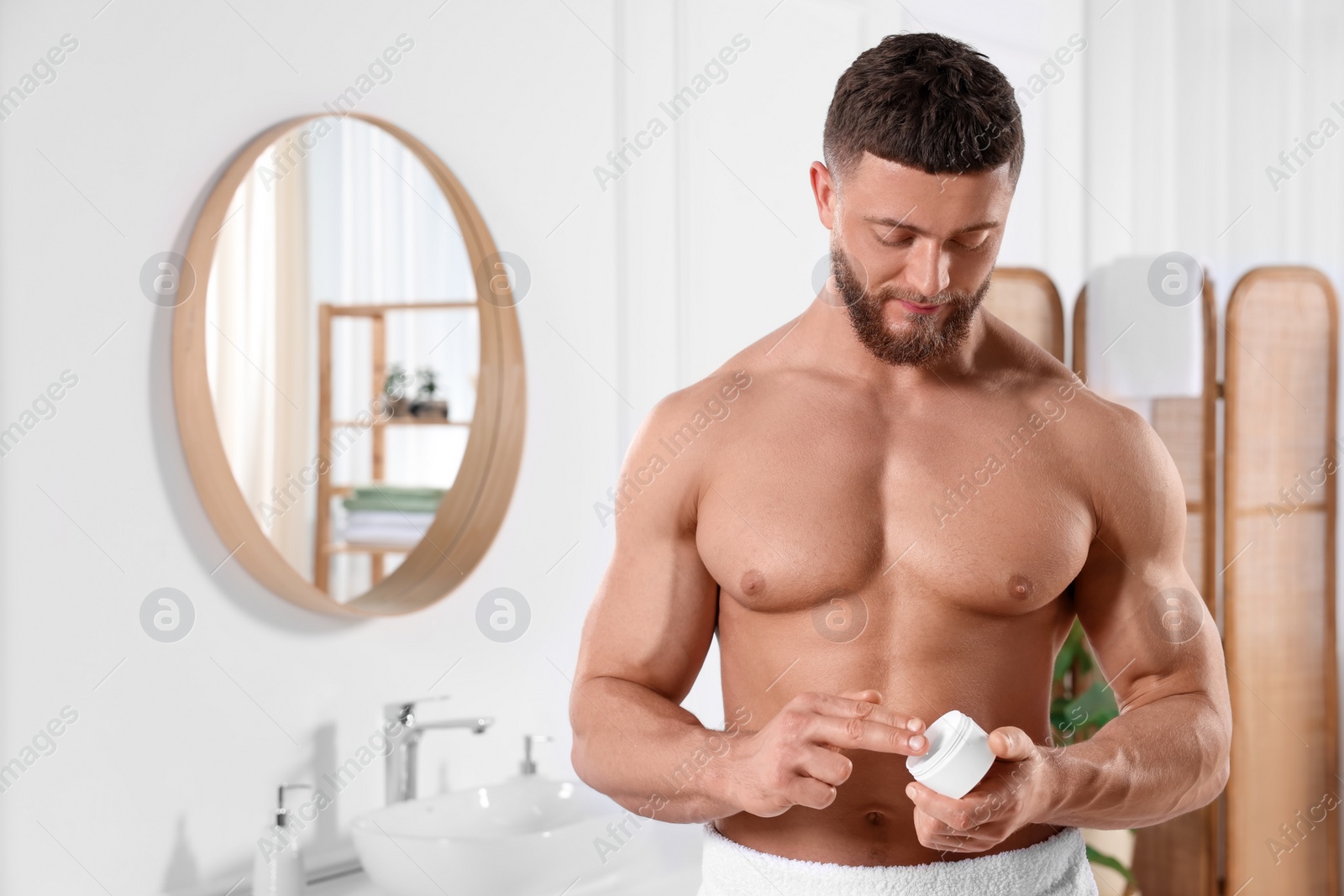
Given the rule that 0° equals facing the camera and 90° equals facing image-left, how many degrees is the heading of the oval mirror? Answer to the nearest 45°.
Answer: approximately 315°

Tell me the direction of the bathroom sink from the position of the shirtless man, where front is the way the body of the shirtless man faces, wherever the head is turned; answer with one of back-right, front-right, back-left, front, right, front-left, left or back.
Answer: back-right

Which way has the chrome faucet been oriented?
to the viewer's right

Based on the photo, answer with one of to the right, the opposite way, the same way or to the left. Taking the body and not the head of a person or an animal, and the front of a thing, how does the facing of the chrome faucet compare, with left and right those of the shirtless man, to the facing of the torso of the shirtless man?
to the left

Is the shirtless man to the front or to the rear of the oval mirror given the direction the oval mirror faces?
to the front

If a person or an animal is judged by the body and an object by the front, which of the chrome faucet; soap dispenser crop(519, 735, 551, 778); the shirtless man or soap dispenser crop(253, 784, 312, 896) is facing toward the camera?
the shirtless man

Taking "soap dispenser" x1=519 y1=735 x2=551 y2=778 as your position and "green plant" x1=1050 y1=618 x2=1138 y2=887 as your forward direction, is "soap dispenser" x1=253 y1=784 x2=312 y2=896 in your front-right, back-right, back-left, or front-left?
back-right

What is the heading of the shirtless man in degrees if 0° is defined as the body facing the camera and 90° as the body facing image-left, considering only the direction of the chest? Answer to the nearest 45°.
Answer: approximately 0°
